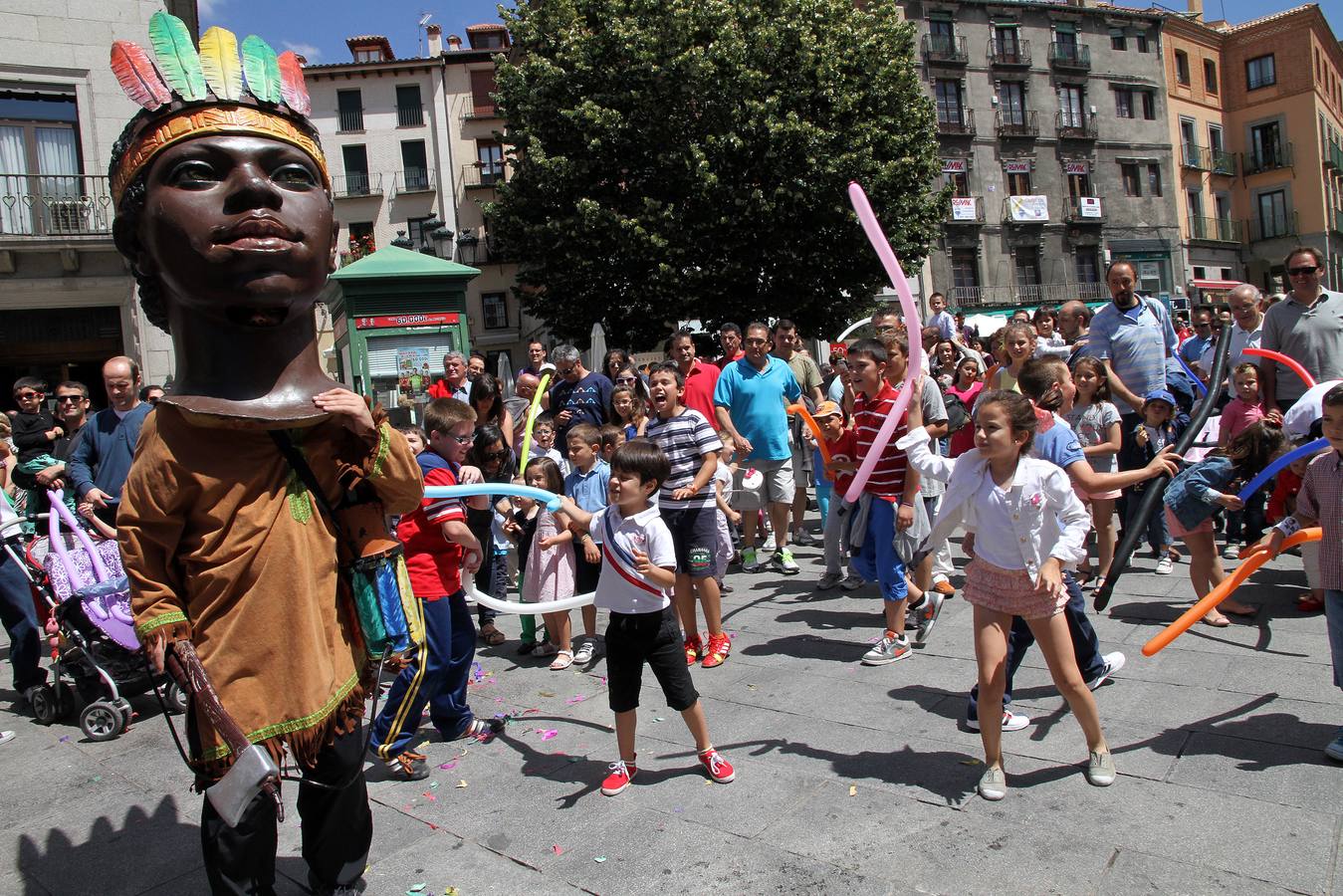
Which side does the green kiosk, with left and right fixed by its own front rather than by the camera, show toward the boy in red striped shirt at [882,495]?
front

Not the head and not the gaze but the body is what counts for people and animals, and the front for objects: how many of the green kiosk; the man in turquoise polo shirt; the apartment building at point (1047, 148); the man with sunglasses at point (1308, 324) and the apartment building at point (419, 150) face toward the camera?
5

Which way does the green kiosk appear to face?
toward the camera

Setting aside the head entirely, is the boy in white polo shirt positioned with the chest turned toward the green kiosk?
no

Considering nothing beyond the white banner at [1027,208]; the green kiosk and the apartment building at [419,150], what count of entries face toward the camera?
3

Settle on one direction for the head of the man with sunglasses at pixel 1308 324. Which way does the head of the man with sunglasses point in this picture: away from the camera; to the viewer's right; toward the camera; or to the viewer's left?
toward the camera

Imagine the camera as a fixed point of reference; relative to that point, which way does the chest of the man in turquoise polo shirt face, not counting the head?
toward the camera

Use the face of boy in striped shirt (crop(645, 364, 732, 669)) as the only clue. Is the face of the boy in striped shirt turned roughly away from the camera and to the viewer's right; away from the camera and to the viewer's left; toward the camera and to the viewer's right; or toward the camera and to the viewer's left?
toward the camera and to the viewer's left

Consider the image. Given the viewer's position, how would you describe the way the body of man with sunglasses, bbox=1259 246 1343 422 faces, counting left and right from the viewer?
facing the viewer

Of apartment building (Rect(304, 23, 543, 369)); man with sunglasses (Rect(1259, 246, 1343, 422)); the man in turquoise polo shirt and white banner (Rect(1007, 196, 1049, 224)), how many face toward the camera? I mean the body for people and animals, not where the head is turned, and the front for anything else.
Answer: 4

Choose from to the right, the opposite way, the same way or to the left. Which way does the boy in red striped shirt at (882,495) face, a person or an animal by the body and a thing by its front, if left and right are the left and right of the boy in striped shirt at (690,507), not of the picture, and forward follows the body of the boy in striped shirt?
the same way

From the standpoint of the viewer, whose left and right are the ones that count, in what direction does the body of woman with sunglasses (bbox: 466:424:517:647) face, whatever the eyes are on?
facing the viewer and to the right of the viewer

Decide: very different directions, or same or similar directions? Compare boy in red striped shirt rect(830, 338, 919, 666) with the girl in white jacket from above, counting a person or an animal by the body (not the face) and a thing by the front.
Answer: same or similar directions

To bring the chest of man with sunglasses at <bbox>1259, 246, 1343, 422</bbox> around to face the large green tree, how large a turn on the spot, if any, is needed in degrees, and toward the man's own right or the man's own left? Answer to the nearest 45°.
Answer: approximately 135° to the man's own right

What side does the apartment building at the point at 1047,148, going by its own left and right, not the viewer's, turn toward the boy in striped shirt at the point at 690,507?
front

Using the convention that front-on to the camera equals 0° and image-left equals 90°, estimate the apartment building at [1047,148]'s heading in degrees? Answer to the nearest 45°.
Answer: approximately 0°
